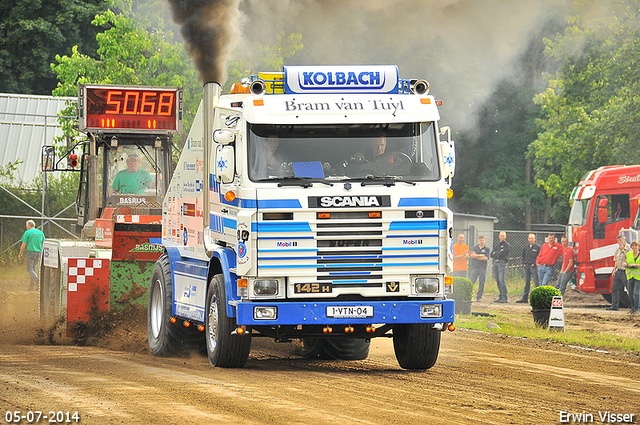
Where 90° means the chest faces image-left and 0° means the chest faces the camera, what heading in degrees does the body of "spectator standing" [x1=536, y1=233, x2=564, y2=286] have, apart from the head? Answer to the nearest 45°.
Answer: approximately 45°

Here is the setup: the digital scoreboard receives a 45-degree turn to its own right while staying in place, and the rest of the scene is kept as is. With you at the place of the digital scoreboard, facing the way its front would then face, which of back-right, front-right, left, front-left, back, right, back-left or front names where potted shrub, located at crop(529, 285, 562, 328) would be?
back-left

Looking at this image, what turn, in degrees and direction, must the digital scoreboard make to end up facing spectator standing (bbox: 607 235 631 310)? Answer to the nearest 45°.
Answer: approximately 90° to its left

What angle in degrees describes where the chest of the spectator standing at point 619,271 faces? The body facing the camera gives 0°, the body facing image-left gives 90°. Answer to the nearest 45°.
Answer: approximately 45°

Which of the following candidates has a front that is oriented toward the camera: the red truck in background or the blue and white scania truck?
the blue and white scania truck

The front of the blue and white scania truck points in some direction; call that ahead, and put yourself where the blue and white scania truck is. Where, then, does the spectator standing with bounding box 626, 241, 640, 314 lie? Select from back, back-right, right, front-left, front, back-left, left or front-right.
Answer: back-left

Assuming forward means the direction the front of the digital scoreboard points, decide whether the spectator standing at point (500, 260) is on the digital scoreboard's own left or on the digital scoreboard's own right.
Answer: on the digital scoreboard's own left

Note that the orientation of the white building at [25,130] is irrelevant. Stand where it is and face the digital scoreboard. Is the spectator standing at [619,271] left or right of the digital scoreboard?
left

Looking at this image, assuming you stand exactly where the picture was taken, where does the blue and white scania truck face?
facing the viewer

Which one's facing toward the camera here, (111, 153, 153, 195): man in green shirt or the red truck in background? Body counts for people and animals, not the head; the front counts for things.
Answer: the man in green shirt

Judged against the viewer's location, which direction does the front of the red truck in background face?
facing to the left of the viewer

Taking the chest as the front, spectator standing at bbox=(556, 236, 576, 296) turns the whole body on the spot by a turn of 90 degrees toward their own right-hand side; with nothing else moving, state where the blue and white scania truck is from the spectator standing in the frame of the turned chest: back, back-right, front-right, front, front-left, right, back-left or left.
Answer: back-left

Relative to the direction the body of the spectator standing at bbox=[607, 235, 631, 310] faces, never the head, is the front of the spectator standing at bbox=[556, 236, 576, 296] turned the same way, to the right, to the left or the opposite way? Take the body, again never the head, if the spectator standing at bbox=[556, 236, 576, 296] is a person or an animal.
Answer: the same way

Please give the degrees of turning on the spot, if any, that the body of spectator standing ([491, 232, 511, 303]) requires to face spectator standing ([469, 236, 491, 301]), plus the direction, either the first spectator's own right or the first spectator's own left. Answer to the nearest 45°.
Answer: approximately 45° to the first spectator's own right
